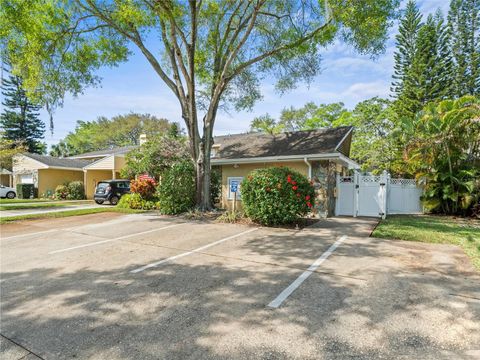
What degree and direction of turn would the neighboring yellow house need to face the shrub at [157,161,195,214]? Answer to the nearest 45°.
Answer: approximately 45° to its left

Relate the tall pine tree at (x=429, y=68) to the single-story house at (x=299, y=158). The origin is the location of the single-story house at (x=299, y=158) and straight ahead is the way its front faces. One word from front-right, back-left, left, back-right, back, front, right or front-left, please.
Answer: back-left

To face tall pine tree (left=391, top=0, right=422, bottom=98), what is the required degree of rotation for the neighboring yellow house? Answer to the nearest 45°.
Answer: approximately 90° to its left

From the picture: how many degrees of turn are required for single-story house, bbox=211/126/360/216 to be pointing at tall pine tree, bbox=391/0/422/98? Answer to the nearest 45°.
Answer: approximately 135° to its left

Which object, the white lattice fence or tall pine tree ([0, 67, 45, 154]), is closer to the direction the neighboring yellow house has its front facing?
the white lattice fence

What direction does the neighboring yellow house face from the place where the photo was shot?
facing the viewer and to the left of the viewer

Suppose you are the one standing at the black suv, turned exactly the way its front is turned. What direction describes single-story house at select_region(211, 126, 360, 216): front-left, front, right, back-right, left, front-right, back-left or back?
right

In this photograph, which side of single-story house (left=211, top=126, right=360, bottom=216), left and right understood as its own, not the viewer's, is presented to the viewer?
front
